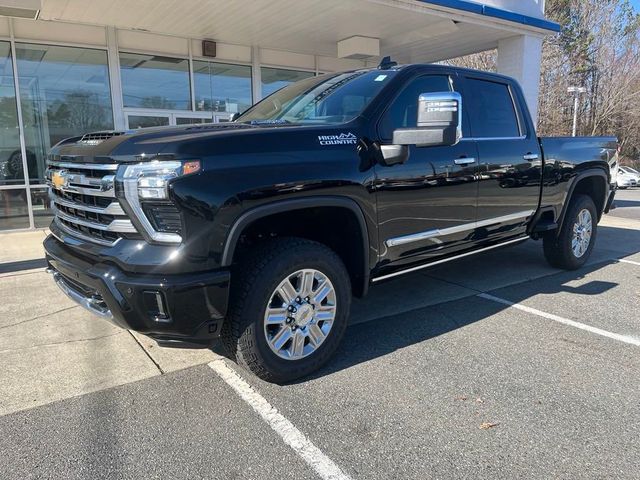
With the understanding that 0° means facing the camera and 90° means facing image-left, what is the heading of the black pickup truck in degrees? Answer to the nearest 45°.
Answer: approximately 45°

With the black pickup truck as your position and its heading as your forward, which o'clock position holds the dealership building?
The dealership building is roughly at 4 o'clock from the black pickup truck.
